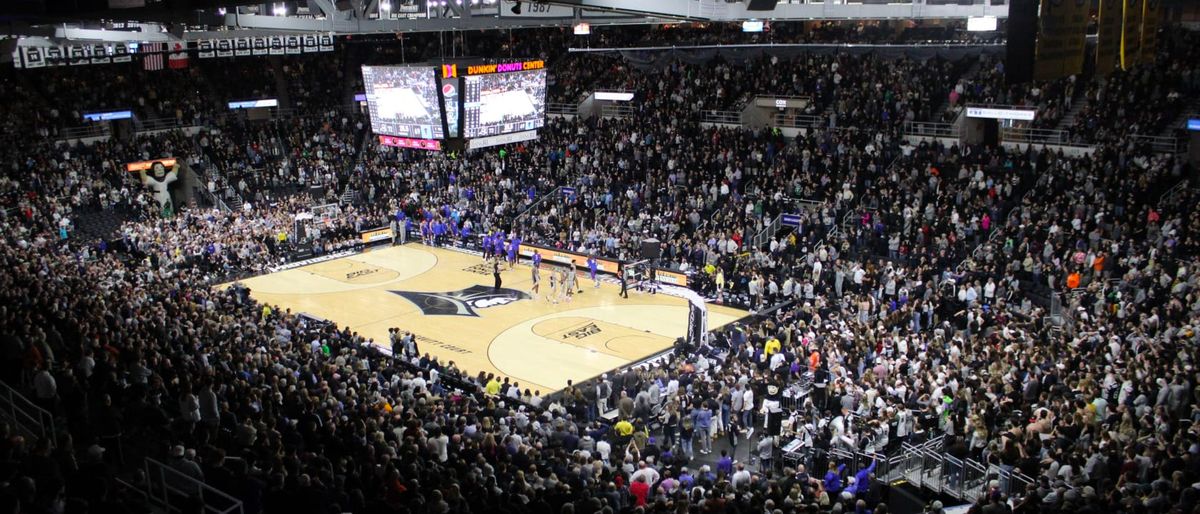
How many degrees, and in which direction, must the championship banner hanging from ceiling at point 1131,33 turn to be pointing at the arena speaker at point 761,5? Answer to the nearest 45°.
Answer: approximately 45° to its right

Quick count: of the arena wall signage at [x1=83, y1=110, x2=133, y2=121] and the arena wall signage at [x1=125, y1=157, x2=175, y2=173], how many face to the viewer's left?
0

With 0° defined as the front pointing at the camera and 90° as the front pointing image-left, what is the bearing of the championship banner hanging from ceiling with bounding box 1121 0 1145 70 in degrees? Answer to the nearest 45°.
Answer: approximately 45°

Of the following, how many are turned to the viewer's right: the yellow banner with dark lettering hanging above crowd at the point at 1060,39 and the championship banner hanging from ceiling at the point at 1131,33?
0

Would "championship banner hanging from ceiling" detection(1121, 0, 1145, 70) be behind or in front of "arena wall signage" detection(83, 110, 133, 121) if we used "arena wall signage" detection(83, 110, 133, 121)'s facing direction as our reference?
in front

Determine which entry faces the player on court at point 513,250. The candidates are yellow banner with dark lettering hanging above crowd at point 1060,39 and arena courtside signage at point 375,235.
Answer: the arena courtside signage

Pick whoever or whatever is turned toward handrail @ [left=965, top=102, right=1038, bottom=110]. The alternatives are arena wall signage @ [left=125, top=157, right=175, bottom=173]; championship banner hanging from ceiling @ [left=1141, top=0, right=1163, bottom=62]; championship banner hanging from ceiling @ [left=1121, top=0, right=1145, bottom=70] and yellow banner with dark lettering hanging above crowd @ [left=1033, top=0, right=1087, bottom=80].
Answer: the arena wall signage

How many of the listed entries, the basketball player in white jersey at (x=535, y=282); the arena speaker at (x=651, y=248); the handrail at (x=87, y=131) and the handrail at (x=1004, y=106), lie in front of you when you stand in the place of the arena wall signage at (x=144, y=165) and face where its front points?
3

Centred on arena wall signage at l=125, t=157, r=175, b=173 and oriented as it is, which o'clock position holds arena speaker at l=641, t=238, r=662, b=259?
The arena speaker is roughly at 12 o'clock from the arena wall signage.

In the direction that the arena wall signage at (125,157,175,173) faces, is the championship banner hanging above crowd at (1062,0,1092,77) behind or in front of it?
in front
